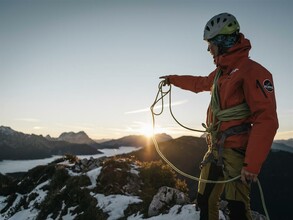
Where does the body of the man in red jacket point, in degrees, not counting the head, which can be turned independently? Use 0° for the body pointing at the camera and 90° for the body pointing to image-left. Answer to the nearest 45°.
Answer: approximately 45°
